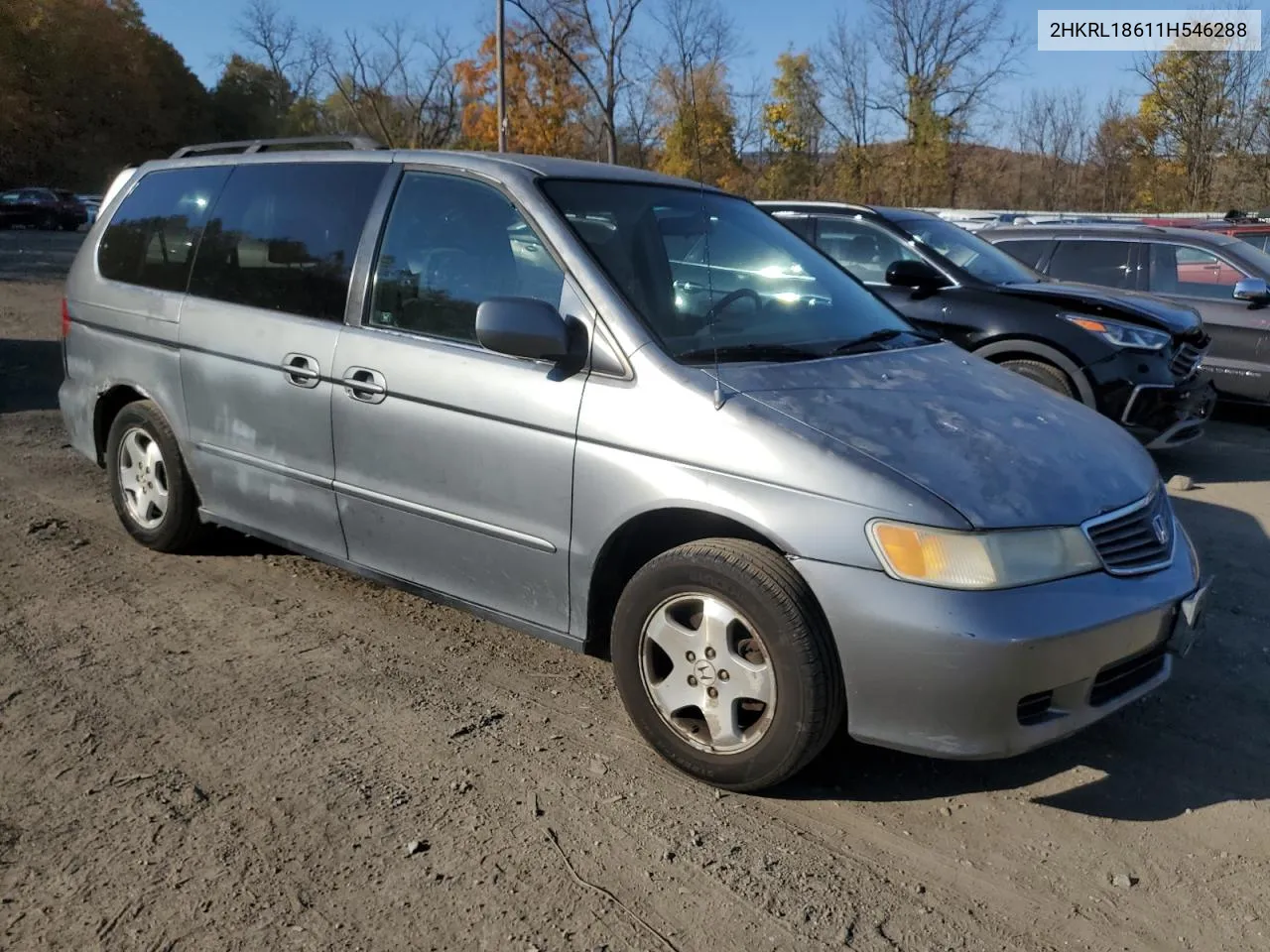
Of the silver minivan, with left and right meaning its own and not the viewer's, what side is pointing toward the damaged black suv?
left

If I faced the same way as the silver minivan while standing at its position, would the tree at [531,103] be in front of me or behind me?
behind

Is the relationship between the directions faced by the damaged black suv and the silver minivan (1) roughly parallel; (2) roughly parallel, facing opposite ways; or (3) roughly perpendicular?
roughly parallel

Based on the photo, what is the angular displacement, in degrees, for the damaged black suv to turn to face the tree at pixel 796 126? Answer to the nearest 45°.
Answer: approximately 135° to its left

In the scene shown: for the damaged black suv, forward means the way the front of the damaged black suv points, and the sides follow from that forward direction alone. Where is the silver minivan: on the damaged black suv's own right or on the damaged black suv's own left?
on the damaged black suv's own right

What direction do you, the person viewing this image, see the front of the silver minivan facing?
facing the viewer and to the right of the viewer

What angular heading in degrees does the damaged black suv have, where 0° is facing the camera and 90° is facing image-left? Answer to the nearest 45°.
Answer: approximately 315°

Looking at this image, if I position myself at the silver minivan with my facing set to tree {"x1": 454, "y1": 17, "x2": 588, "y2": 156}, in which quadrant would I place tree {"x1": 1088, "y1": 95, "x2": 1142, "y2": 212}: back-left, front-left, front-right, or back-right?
front-right

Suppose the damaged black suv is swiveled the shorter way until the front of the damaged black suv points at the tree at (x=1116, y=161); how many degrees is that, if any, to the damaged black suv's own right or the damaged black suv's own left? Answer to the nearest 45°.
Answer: approximately 135° to the damaged black suv's own left
